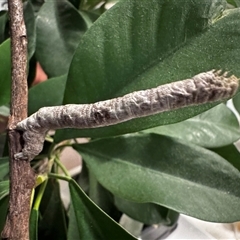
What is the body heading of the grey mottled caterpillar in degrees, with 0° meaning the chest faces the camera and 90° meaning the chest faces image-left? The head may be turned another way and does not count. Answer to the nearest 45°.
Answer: approximately 270°
